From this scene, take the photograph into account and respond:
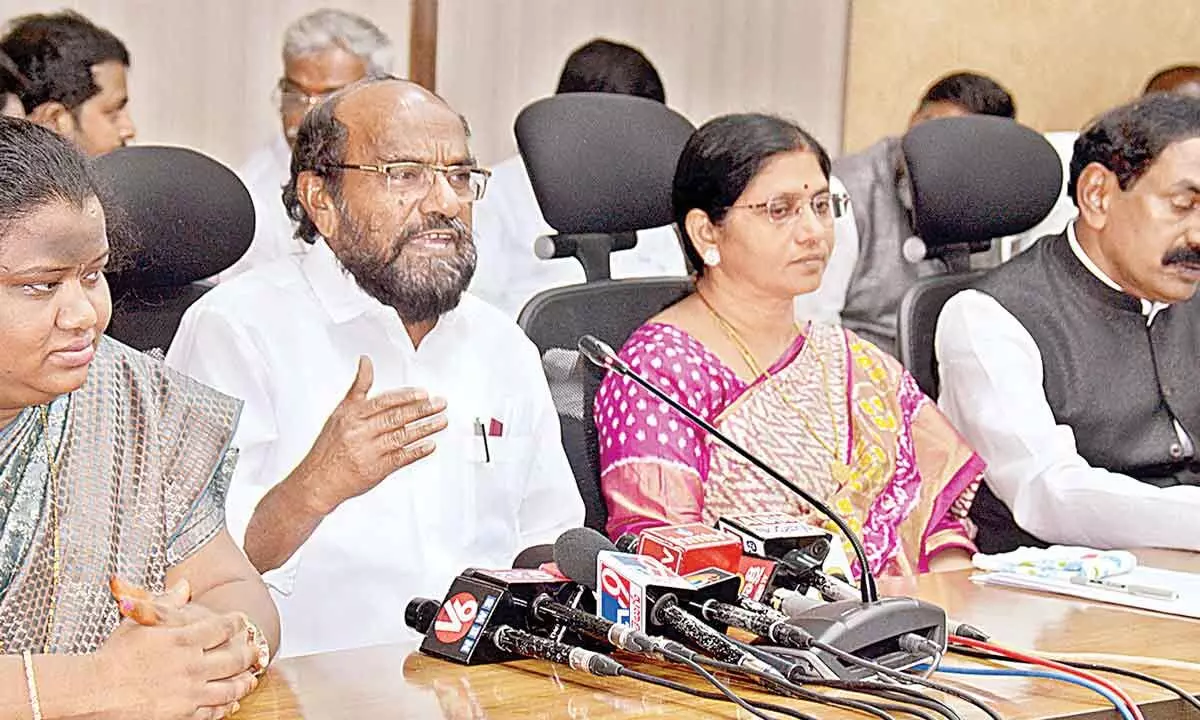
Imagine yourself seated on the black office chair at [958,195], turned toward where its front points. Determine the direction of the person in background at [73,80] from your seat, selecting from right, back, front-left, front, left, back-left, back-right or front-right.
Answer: back-right

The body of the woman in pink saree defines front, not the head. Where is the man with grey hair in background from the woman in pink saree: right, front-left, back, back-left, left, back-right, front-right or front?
back

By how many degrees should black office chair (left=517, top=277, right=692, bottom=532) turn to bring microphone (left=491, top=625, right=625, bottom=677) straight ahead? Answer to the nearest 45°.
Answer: approximately 45° to its right

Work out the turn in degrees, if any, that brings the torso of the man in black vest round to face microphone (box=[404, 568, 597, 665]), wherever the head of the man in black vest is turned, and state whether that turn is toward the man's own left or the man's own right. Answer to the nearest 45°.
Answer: approximately 45° to the man's own right

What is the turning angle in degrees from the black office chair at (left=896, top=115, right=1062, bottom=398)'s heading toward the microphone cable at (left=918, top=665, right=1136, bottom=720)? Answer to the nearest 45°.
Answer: approximately 45° to its right
